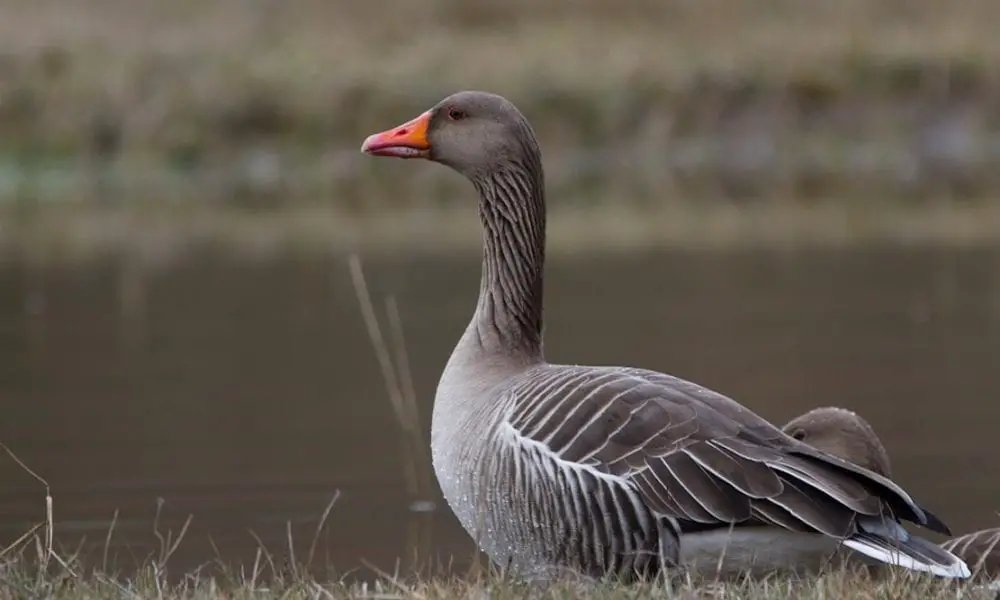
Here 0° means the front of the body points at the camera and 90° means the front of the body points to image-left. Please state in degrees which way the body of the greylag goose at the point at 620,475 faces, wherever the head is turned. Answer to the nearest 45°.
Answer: approximately 90°
